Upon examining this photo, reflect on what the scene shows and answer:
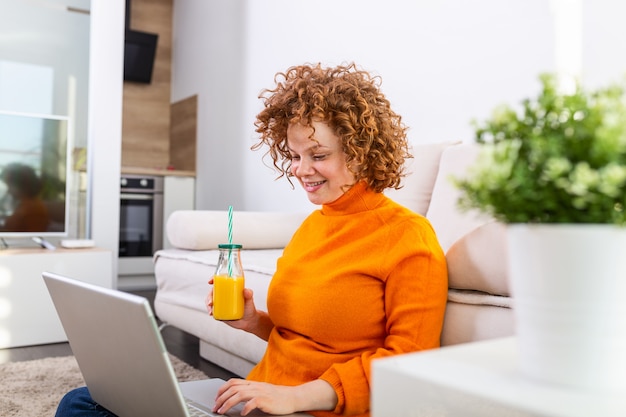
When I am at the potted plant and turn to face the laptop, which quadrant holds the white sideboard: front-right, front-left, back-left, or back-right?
front-right

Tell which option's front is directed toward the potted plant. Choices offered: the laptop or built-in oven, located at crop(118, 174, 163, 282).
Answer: the built-in oven

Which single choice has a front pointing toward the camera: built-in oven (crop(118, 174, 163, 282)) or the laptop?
the built-in oven

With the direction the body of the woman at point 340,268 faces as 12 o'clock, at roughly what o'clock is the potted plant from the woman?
The potted plant is roughly at 10 o'clock from the woman.

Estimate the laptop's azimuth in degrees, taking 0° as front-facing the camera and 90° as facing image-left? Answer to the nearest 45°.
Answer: approximately 225°

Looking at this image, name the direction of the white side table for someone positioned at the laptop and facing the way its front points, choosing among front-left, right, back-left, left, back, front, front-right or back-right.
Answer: right

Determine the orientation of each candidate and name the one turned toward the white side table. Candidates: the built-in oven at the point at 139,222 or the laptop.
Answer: the built-in oven

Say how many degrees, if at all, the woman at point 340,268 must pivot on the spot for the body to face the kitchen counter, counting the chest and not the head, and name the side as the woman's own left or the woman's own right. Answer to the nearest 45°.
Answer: approximately 135° to the woman's own right

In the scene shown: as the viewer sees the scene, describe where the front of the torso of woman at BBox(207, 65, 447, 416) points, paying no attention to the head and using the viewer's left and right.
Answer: facing the viewer and to the left of the viewer

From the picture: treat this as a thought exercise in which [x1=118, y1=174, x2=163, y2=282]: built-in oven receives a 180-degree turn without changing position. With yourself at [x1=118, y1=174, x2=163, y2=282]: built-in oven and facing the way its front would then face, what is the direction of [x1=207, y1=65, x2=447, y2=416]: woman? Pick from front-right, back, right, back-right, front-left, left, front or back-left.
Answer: back

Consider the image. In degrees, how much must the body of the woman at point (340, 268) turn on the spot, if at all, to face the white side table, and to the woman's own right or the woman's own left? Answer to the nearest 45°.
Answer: approximately 45° to the woman's own left

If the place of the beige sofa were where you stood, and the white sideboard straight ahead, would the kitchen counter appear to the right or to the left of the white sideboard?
right

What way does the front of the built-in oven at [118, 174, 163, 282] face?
toward the camera

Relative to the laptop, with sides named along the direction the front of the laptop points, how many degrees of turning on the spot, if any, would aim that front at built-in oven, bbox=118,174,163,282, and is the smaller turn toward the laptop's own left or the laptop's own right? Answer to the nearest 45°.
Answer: approximately 45° to the laptop's own left

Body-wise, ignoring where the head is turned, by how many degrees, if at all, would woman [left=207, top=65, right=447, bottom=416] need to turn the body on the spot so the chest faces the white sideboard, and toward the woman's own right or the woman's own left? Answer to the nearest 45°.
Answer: approximately 90° to the woman's own right

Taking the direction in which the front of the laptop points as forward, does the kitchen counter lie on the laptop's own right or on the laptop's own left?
on the laptop's own left

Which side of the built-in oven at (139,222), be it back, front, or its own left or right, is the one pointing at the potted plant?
front

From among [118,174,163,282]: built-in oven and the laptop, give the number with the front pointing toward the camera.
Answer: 1

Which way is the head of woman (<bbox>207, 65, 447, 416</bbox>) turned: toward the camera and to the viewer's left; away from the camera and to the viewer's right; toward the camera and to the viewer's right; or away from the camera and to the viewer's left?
toward the camera and to the viewer's left
